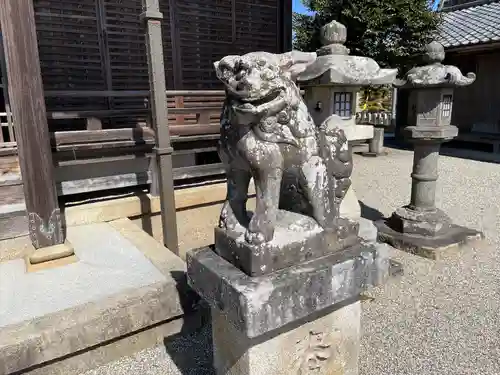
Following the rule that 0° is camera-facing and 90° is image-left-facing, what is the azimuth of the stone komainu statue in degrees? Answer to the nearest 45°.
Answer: approximately 45°

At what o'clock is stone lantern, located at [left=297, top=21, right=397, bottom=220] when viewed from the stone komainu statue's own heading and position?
The stone lantern is roughly at 5 o'clock from the stone komainu statue.

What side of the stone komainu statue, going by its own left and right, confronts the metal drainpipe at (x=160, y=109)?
right

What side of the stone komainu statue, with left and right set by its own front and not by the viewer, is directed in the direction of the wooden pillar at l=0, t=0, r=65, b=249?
right

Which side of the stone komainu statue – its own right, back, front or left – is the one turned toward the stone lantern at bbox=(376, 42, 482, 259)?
back

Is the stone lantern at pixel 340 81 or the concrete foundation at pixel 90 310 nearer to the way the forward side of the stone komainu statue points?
the concrete foundation
